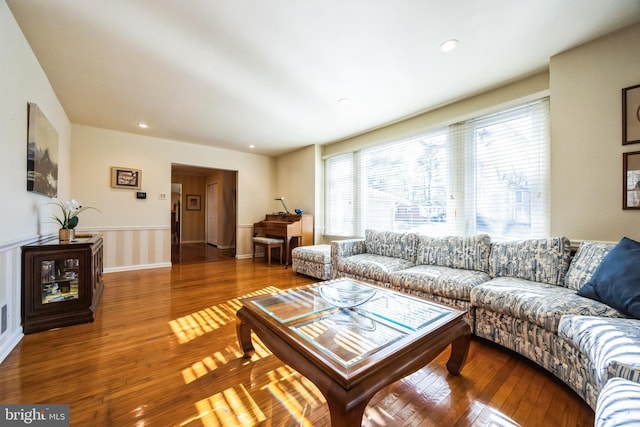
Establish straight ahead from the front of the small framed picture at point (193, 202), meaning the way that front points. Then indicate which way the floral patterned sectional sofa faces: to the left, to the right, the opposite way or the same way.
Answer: to the right

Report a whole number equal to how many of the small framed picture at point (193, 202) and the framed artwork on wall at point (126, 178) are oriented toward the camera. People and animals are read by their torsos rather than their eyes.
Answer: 2

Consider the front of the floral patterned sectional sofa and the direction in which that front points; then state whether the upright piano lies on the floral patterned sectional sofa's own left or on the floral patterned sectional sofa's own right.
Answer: on the floral patterned sectional sofa's own right

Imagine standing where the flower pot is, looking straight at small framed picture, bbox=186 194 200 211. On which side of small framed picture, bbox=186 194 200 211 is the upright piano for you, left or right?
right

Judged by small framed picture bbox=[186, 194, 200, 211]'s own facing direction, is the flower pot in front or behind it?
in front

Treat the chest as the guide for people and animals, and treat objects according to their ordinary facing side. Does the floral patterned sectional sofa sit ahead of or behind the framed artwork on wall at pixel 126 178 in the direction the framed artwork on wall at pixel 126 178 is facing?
ahead

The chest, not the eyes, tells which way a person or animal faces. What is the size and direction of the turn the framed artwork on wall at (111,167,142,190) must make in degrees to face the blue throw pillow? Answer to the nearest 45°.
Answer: approximately 45° to its left

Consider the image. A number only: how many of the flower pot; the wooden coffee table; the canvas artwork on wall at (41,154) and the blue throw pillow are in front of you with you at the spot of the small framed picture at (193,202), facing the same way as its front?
4

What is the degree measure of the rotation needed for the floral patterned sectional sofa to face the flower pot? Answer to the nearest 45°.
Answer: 0° — it already faces it

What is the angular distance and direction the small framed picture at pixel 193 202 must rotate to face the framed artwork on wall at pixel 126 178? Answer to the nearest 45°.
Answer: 0° — it already faces it

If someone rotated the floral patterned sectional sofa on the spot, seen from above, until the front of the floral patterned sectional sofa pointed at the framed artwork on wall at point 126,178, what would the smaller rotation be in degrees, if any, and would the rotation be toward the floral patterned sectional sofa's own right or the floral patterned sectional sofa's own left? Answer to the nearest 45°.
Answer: approximately 45° to the floral patterned sectional sofa's own right

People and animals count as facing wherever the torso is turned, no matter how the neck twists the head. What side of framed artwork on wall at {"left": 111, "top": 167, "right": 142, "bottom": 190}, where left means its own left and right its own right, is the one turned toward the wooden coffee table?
front

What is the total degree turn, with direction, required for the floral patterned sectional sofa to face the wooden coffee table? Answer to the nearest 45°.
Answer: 0° — it already faces it

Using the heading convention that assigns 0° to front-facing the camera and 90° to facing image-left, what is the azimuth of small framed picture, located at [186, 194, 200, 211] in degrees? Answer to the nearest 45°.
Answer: approximately 0°
